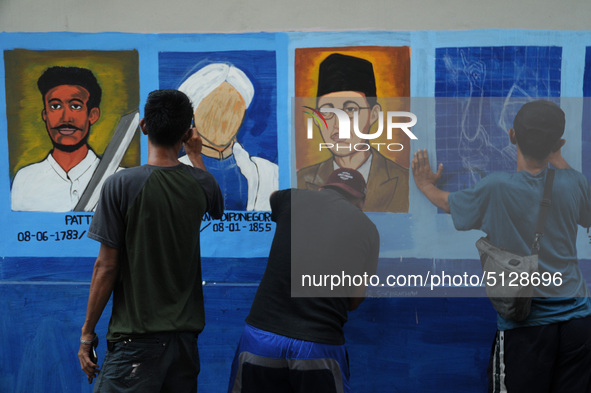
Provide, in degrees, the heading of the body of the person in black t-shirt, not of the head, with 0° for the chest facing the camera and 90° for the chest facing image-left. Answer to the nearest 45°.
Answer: approximately 180°

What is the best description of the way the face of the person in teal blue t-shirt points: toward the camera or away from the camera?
away from the camera

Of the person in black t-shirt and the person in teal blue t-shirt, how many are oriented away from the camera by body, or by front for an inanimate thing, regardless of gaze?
2

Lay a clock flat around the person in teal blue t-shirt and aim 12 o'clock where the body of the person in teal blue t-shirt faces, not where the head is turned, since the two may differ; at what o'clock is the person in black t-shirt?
The person in black t-shirt is roughly at 8 o'clock from the person in teal blue t-shirt.

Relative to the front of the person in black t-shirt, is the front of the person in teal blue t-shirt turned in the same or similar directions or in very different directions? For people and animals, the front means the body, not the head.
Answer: same or similar directions

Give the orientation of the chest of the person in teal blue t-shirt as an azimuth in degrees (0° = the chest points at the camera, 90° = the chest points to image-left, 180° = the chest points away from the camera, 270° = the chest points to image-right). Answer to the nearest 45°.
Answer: approximately 180°

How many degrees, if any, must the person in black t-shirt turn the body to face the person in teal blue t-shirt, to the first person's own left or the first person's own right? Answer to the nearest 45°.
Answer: approximately 90° to the first person's own right
